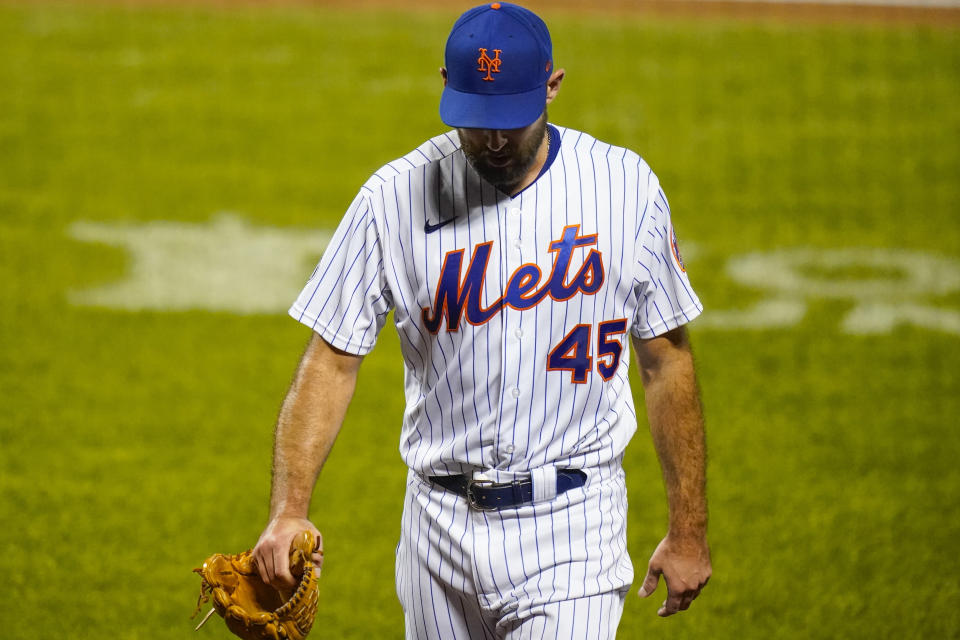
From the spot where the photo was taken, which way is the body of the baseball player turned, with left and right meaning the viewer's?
facing the viewer
